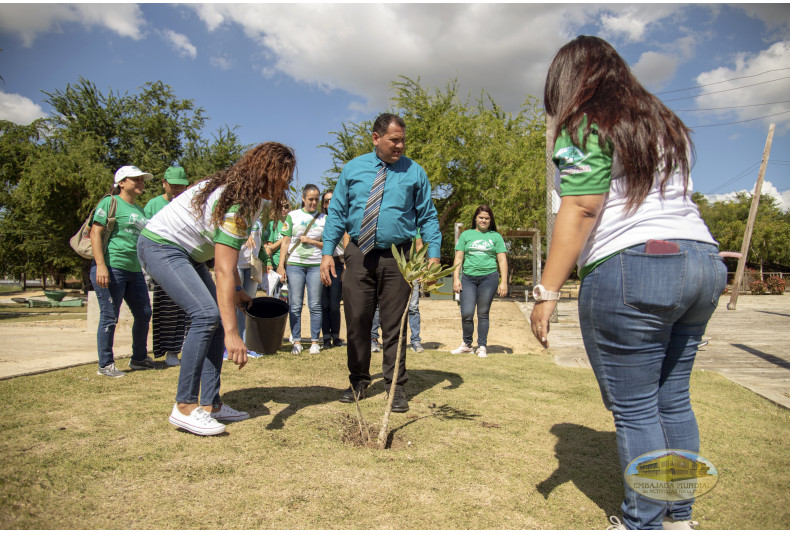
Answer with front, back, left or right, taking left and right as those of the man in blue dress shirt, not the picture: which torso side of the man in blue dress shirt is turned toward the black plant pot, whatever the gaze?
right

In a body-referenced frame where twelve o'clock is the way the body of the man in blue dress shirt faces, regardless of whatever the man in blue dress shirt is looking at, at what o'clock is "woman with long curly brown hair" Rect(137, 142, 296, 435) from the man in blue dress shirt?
The woman with long curly brown hair is roughly at 2 o'clock from the man in blue dress shirt.

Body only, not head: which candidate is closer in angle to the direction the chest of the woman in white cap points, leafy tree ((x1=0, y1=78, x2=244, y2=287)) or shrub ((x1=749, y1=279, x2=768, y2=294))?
the shrub

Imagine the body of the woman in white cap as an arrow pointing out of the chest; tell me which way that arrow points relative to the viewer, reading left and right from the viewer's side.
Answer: facing the viewer and to the right of the viewer

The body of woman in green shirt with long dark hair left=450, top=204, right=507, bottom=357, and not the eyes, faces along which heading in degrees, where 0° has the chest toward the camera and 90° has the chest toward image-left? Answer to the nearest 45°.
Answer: approximately 0°

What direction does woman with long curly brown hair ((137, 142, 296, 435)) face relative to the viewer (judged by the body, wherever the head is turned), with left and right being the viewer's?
facing to the right of the viewer

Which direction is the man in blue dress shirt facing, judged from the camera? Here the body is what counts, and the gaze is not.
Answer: toward the camera

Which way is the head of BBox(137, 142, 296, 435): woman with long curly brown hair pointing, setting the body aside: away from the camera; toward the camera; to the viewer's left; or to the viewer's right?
to the viewer's right

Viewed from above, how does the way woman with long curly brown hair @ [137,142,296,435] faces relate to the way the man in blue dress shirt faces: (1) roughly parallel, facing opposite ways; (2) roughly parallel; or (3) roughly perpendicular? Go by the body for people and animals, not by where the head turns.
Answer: roughly perpendicular

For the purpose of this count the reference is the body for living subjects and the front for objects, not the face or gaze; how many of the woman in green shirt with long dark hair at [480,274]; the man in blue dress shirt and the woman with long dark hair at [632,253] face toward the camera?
2

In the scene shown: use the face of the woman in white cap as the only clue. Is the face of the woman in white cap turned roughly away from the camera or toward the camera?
toward the camera

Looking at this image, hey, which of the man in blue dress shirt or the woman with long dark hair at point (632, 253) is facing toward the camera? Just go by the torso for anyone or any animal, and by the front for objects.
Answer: the man in blue dress shirt

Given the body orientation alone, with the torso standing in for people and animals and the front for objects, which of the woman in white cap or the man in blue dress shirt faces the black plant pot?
the woman in white cap

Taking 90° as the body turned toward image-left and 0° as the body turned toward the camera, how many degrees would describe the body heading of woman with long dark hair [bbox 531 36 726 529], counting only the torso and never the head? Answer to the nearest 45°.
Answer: approximately 135°
